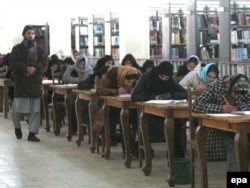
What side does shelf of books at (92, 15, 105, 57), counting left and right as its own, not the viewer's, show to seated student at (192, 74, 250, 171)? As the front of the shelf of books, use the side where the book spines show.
front

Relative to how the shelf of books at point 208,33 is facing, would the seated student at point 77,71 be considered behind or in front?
in front

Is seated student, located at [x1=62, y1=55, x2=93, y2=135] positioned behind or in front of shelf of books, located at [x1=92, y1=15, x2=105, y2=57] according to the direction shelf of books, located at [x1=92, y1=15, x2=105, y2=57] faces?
in front

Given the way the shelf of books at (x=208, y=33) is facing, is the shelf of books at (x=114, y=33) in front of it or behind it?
behind

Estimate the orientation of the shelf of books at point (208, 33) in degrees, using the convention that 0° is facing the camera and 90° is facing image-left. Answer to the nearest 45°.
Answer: approximately 0°

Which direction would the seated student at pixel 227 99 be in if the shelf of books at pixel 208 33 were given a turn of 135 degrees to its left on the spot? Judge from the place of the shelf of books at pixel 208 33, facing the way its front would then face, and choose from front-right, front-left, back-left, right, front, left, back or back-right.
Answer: back-right

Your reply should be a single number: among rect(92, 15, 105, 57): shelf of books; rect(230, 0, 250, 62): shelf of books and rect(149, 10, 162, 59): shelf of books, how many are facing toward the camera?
3

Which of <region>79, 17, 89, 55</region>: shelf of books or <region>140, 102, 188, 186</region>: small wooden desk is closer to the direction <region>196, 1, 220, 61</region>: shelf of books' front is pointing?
the small wooden desk

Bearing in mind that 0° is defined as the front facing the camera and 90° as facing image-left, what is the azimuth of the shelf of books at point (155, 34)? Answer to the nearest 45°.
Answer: approximately 0°

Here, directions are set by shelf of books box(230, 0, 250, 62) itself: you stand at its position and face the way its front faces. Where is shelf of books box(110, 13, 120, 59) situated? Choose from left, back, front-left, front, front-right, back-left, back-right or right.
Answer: back-right

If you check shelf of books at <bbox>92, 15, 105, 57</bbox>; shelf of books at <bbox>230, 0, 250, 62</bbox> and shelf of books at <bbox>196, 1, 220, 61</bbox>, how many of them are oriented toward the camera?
3

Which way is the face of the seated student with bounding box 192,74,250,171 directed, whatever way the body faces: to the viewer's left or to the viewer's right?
to the viewer's left

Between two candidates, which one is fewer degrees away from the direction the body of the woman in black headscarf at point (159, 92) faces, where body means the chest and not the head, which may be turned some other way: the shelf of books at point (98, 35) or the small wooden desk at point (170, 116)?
the small wooden desk
